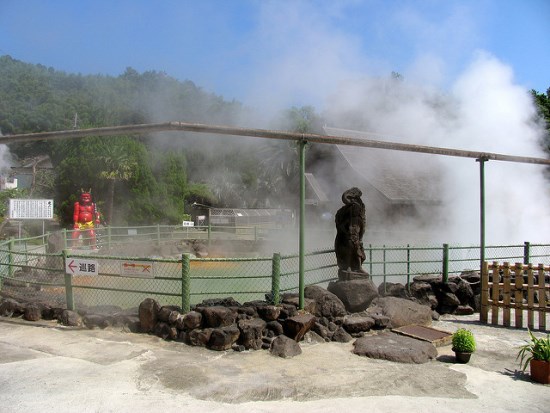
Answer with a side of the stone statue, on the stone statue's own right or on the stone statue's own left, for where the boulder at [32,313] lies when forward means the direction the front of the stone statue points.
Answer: on the stone statue's own right

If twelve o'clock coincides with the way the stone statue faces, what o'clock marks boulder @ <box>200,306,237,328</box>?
The boulder is roughly at 3 o'clock from the stone statue.

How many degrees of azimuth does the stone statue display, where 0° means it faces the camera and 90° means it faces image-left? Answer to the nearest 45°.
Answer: approximately 315°

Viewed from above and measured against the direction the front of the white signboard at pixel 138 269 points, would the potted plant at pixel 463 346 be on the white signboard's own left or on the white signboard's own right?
on the white signboard's own left

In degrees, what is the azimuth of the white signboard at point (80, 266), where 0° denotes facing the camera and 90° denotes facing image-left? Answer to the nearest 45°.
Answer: approximately 0°

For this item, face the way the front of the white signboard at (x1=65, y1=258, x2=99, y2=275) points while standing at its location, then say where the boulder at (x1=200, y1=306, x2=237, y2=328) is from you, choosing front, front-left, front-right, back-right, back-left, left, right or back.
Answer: front-left

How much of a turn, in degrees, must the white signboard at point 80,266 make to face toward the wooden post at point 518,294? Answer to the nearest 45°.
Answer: approximately 90° to its left

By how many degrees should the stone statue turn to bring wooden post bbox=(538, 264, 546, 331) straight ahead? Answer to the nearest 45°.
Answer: approximately 45° to its left
